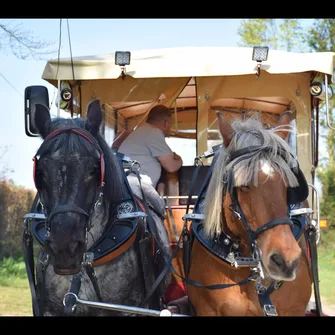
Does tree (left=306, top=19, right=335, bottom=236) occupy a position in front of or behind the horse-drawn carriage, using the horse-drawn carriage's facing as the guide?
behind

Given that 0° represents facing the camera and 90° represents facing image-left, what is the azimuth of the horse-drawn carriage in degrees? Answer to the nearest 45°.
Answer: approximately 0°
